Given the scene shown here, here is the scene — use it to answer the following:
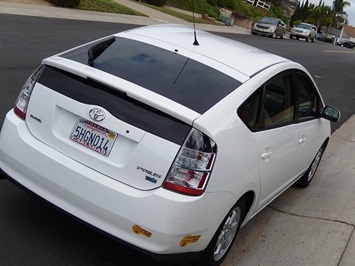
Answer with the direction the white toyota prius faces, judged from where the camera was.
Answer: facing away from the viewer and to the right of the viewer

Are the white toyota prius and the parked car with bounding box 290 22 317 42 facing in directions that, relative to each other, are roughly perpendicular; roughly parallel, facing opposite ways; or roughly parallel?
roughly parallel, facing opposite ways

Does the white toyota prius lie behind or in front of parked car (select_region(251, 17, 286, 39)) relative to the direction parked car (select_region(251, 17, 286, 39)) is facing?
in front

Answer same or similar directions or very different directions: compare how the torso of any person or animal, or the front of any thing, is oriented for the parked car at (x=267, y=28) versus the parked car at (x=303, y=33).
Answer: same or similar directions

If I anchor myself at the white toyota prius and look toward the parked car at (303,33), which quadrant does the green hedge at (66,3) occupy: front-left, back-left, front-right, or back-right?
front-left

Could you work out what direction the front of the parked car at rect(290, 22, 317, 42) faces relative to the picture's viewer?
facing the viewer and to the left of the viewer

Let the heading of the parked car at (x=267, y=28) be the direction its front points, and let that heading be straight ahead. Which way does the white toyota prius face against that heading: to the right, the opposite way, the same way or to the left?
the opposite way

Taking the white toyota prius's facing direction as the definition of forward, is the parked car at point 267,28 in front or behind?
in front

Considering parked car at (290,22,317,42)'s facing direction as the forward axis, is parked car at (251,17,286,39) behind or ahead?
ahead

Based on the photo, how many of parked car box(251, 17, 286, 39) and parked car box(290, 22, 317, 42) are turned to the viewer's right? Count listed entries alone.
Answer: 0

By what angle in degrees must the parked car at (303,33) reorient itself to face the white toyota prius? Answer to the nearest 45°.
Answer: approximately 45° to its left

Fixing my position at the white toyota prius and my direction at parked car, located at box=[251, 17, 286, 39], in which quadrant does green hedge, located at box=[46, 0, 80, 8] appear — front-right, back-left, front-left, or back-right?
front-left

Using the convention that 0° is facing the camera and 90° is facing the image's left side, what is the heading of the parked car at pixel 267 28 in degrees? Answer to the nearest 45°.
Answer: approximately 45°
